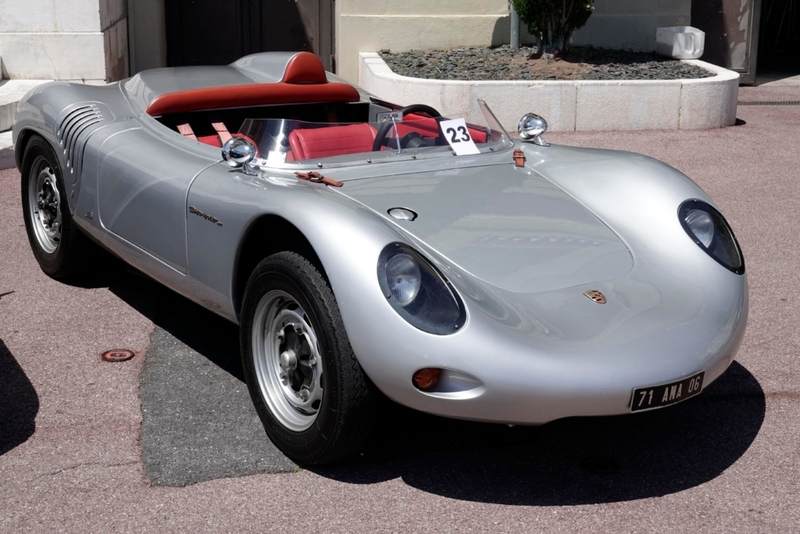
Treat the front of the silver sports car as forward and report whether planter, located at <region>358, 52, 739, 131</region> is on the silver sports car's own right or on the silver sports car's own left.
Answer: on the silver sports car's own left

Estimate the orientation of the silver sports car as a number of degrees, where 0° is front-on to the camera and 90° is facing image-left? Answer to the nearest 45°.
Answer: approximately 315°
